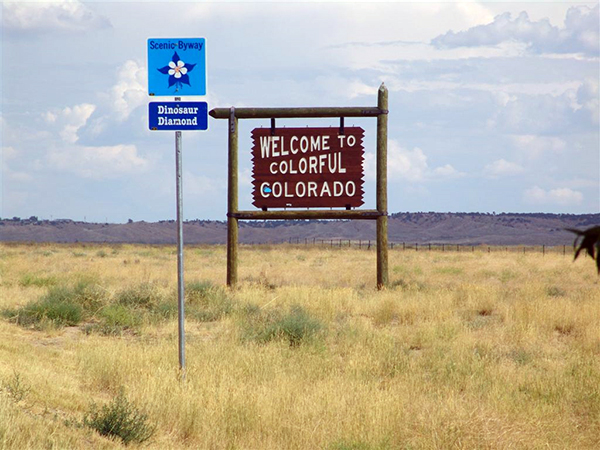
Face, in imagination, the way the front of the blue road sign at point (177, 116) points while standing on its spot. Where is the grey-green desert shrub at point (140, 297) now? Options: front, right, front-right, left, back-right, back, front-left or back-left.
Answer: back

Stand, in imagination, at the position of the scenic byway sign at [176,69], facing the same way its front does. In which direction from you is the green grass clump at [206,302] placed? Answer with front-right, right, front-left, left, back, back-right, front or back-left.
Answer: back

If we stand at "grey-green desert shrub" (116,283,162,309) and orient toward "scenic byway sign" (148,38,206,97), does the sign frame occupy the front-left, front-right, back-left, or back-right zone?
back-left

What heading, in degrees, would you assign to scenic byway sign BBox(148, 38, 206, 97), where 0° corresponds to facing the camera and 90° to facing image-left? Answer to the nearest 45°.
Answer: approximately 0°

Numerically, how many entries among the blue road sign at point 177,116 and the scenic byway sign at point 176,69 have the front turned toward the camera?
2

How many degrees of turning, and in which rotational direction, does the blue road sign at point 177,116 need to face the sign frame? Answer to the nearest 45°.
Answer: approximately 180°

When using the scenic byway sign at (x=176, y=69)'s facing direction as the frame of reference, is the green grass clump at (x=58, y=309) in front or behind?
behind

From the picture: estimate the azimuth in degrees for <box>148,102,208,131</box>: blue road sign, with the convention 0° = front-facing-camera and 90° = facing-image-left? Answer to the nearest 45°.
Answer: approximately 0°

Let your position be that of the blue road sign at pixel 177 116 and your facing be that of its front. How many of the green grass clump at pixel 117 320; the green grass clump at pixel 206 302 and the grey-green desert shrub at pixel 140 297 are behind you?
3

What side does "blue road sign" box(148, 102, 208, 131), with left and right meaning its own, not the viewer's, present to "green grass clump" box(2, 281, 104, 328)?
back

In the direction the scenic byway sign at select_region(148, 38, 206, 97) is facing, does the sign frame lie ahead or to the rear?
to the rear
